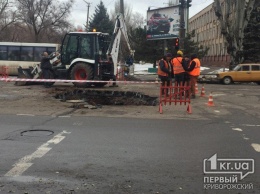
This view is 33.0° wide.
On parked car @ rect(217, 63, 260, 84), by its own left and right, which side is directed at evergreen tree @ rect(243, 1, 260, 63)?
right

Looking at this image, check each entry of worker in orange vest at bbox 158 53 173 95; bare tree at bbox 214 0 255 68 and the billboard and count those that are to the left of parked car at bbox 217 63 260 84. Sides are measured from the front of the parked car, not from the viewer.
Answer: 1

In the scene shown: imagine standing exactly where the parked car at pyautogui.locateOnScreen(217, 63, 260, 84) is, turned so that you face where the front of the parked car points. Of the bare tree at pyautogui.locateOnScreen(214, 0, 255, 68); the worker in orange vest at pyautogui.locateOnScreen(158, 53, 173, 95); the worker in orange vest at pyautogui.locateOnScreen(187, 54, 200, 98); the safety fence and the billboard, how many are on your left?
3

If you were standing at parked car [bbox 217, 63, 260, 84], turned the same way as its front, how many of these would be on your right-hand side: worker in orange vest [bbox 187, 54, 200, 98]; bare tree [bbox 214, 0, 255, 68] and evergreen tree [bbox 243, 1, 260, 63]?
2

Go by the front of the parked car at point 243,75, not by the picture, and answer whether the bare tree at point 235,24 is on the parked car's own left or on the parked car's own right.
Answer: on the parked car's own right

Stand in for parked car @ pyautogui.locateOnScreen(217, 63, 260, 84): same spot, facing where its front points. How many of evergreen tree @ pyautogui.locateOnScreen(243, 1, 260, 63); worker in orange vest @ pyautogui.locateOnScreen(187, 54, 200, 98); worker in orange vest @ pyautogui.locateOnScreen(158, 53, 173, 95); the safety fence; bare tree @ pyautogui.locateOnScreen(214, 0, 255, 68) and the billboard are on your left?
3

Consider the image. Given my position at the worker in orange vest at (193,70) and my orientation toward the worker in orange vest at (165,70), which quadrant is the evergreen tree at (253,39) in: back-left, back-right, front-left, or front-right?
back-right

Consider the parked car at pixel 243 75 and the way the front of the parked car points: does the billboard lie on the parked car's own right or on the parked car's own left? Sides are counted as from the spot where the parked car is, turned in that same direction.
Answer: on the parked car's own right

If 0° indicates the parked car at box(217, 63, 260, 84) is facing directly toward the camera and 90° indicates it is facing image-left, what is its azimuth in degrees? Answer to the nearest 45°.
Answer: approximately 90°

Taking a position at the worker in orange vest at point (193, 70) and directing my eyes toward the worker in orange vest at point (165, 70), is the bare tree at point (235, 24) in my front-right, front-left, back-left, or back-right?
back-right
